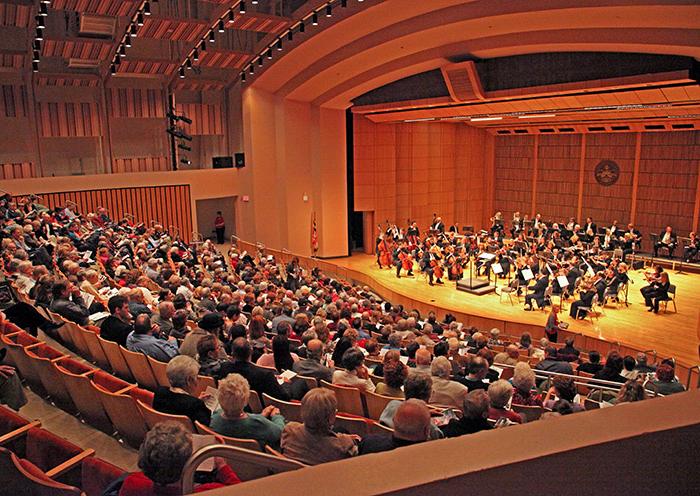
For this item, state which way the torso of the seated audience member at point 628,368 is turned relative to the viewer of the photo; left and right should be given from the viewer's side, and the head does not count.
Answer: facing away from the viewer and to the right of the viewer

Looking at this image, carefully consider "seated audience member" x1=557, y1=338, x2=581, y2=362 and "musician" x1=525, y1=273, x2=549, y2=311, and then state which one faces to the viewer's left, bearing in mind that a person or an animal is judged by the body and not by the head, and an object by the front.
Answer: the musician

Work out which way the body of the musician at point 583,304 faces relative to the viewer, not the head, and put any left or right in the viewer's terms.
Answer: facing to the left of the viewer

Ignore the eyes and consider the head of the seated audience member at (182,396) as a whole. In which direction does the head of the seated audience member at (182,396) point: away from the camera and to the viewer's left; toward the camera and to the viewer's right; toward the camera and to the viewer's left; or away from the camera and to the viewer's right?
away from the camera and to the viewer's right

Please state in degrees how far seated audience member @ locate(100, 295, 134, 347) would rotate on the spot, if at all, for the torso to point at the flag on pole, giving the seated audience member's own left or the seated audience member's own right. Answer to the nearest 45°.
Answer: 0° — they already face it

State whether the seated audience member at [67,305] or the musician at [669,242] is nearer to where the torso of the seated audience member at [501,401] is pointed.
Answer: the musician

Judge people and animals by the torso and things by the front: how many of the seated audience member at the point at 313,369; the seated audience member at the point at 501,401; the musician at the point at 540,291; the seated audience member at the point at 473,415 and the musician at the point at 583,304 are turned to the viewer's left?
2

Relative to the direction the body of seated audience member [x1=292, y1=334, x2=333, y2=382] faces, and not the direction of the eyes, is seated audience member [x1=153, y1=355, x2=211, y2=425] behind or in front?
behind

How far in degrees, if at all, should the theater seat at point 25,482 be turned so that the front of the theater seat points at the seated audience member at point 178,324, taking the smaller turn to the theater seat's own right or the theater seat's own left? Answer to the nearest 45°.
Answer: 0° — it already faces them
